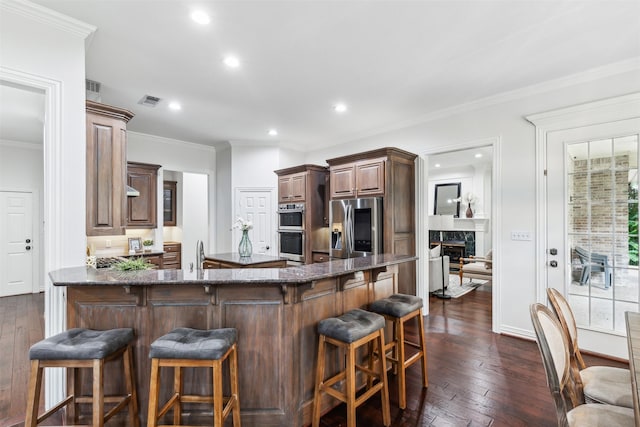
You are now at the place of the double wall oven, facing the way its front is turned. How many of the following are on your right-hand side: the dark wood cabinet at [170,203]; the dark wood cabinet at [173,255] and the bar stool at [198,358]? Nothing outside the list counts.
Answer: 2

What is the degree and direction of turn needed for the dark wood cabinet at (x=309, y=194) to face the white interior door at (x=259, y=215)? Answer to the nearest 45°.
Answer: approximately 90° to its right

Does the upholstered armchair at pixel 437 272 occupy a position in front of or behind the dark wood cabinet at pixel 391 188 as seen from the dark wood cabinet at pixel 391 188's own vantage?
behind

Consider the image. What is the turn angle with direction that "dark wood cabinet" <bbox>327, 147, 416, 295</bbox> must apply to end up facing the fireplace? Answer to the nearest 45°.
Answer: approximately 180°

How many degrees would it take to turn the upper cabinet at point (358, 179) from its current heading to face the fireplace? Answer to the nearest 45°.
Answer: approximately 180°

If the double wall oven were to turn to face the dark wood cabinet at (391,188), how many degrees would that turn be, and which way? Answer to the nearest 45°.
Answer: approximately 90° to its left

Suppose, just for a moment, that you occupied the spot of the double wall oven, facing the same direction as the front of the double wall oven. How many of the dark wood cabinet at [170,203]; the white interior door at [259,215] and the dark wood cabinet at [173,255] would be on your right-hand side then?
3

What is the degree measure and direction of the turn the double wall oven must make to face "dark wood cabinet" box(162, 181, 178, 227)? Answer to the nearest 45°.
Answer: approximately 90° to its right

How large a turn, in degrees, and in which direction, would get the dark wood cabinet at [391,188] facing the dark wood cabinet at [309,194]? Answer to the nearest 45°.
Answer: approximately 90° to its right

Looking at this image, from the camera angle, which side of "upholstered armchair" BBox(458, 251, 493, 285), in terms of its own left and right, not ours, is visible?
left
